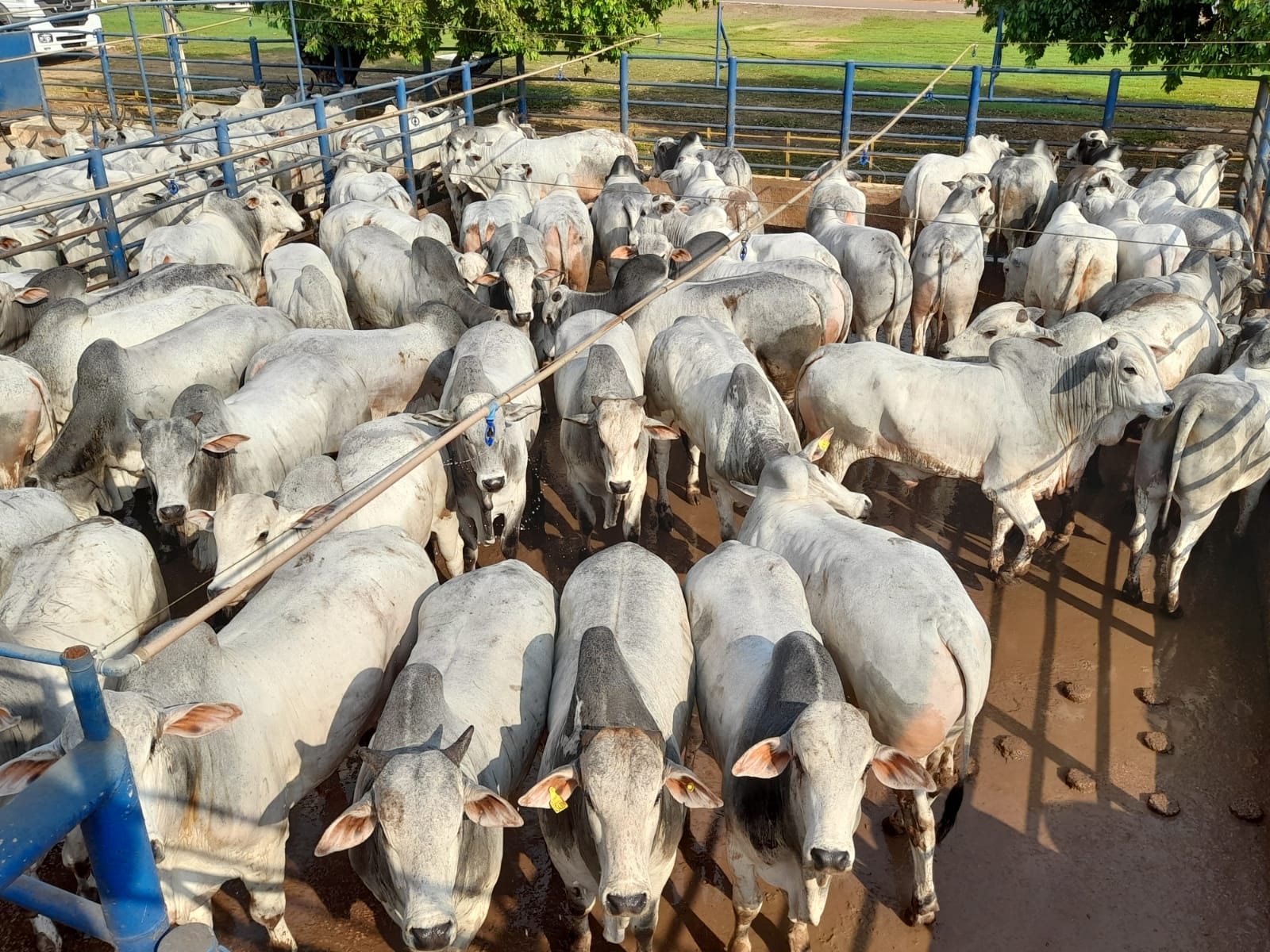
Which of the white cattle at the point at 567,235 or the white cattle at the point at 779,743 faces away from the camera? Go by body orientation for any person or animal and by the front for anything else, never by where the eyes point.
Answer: the white cattle at the point at 567,235

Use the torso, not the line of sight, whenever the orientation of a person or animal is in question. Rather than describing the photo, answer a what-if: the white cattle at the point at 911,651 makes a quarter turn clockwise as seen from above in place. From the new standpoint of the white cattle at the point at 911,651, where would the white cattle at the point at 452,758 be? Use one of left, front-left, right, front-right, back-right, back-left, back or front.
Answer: back

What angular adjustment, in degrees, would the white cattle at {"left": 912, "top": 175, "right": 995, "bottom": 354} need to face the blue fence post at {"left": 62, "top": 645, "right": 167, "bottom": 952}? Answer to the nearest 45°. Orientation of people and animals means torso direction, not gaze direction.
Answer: approximately 180°

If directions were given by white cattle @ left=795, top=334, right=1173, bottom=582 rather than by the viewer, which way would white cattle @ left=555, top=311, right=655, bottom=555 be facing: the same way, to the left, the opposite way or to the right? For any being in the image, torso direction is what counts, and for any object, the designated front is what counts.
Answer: to the right

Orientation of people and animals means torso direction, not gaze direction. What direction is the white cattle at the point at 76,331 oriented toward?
to the viewer's left

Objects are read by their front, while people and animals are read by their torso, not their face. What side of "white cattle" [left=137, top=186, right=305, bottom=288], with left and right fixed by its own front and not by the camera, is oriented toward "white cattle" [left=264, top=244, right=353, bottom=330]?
right

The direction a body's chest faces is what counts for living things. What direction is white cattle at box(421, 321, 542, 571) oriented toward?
toward the camera

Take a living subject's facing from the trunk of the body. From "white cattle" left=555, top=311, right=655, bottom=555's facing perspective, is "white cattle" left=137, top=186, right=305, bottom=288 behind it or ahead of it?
behind

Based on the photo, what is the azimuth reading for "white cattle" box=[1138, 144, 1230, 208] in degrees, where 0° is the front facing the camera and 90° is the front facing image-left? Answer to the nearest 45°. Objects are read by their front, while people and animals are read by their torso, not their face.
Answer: approximately 270°

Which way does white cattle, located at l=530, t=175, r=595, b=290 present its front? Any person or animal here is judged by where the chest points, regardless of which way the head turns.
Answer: away from the camera

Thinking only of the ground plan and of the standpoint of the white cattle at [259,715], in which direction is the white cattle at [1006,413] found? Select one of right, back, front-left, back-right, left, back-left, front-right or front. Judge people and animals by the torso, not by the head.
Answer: back-left

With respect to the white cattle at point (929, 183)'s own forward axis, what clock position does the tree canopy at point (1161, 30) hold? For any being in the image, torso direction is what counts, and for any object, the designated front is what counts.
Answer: The tree canopy is roughly at 12 o'clock from the white cattle.

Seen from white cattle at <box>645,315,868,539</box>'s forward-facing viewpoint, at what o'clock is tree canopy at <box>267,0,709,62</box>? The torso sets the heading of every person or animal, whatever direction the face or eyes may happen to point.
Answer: The tree canopy is roughly at 7 o'clock from the white cattle.
